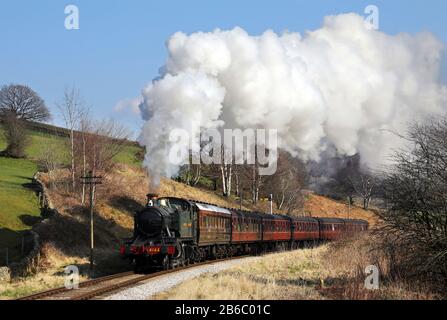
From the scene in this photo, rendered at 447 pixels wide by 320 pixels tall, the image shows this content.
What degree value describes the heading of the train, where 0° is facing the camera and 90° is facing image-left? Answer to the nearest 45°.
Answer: approximately 45°

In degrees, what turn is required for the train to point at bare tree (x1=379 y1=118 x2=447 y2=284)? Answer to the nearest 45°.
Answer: approximately 90° to its left

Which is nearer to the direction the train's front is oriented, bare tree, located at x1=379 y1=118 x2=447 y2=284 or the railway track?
the railway track

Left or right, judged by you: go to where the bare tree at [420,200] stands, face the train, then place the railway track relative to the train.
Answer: left

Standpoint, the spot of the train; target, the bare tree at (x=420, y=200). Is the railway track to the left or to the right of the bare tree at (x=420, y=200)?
right
